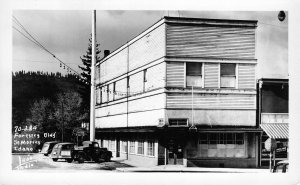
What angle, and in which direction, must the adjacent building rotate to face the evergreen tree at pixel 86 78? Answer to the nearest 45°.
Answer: approximately 90° to its right

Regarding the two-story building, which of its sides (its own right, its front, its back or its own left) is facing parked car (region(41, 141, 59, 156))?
right

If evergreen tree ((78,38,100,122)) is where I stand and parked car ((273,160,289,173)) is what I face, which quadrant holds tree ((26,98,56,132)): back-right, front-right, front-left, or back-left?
back-right

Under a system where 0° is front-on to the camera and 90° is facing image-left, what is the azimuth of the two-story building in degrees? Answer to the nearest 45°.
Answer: approximately 0°

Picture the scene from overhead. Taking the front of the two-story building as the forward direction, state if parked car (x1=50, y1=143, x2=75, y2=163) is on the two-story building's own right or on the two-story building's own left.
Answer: on the two-story building's own right

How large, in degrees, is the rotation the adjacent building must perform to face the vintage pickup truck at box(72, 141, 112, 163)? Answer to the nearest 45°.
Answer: approximately 90° to its right

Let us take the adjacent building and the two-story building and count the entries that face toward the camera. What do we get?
2

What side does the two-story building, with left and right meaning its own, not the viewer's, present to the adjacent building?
left

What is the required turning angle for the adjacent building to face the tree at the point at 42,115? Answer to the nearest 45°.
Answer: approximately 90° to its right

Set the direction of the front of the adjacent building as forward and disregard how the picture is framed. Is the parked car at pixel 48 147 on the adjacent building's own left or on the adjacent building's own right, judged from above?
on the adjacent building's own right

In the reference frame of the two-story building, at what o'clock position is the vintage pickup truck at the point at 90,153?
The vintage pickup truck is roughly at 3 o'clock from the two-story building.

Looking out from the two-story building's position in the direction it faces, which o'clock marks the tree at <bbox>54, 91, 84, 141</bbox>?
The tree is roughly at 3 o'clock from the two-story building.
